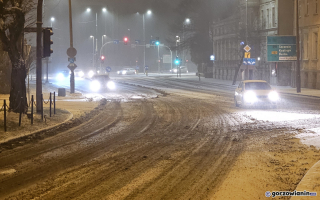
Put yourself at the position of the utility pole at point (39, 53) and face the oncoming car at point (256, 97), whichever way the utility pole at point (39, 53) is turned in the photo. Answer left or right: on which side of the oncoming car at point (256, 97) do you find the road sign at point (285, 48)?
left

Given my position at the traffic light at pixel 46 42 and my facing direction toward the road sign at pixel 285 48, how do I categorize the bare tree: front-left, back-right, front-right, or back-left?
back-left

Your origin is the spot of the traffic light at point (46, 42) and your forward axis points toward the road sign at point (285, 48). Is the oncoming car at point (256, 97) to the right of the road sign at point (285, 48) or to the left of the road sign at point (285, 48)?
right

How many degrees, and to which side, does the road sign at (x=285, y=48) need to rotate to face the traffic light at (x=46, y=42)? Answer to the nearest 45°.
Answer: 0° — it already faces it

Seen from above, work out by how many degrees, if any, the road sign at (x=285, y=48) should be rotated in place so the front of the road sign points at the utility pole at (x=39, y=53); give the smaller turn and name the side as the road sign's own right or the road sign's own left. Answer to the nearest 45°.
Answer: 0° — it already faces it

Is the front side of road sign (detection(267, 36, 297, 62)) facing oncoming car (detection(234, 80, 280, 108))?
yes

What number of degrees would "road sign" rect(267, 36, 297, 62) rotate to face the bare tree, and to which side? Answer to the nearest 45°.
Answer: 0° — it already faces it

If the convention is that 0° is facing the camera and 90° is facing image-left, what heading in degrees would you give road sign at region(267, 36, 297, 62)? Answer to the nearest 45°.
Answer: approximately 0°
